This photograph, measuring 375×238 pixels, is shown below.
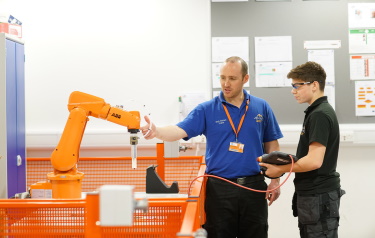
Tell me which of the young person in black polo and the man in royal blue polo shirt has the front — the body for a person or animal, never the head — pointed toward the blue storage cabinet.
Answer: the young person in black polo

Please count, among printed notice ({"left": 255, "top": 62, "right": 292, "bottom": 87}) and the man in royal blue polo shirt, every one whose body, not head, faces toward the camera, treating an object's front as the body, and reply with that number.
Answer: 2

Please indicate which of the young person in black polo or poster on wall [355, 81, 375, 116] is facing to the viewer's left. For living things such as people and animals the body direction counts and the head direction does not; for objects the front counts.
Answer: the young person in black polo

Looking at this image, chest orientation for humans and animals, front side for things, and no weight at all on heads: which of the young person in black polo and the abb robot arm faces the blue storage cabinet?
the young person in black polo

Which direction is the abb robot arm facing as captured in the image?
to the viewer's right

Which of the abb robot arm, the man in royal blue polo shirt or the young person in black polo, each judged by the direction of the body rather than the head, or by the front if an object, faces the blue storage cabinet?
the young person in black polo

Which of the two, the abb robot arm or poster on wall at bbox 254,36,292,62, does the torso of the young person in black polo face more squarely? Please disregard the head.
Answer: the abb robot arm

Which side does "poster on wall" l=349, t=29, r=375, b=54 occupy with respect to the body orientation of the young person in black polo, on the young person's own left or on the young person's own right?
on the young person's own right
